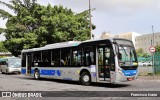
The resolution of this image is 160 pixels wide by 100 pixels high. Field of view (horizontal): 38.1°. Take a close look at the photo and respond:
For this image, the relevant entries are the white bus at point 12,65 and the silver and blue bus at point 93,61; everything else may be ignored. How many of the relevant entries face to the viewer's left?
0

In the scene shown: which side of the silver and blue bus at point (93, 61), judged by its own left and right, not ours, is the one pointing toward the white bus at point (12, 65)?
back

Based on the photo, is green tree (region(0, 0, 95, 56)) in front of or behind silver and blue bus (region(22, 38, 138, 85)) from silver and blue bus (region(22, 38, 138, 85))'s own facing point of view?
behind

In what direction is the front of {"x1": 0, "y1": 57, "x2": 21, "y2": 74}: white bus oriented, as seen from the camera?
facing the viewer and to the right of the viewer

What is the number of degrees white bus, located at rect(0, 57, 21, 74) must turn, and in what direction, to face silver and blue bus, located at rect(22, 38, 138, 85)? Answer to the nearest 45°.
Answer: approximately 45° to its right

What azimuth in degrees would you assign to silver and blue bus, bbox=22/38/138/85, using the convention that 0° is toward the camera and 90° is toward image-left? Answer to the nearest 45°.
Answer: approximately 315°
